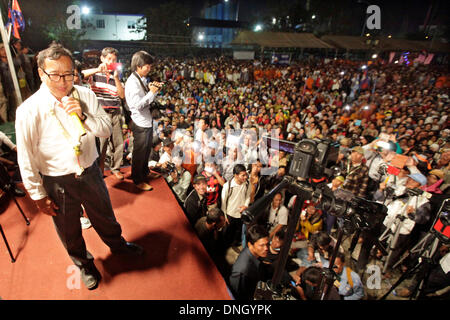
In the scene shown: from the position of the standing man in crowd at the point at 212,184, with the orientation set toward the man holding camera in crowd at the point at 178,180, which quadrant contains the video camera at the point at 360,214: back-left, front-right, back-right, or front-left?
back-left

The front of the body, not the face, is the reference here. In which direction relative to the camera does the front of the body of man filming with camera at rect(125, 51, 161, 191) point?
to the viewer's right

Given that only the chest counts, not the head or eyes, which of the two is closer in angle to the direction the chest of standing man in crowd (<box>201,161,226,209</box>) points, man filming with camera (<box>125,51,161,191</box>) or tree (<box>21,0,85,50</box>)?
the man filming with camera

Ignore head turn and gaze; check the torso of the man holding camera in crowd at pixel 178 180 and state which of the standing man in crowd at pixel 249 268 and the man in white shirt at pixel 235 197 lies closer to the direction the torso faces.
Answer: the standing man in crowd

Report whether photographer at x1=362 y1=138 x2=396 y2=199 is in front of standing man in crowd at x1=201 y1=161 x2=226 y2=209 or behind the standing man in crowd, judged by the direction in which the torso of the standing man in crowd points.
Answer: behind

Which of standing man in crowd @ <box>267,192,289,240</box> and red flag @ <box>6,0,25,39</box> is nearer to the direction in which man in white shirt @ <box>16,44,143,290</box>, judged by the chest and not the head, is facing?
the standing man in crowd

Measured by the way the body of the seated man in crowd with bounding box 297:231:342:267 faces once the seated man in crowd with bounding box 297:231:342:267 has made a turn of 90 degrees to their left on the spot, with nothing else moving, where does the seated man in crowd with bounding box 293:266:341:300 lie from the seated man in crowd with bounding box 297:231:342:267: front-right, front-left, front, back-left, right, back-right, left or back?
front-right

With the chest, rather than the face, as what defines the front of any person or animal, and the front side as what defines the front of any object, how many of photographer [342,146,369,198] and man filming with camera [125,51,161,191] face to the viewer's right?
1

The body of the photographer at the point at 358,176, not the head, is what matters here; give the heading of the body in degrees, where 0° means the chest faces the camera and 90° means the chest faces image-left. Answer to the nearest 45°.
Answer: approximately 45°

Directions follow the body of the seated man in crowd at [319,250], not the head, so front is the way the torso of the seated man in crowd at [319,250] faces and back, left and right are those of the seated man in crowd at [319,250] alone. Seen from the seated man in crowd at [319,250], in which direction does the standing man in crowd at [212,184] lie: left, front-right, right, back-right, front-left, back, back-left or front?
front-right

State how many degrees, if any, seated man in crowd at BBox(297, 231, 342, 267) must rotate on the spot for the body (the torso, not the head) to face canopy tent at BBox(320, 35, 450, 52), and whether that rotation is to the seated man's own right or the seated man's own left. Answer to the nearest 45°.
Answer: approximately 135° to the seated man's own right
